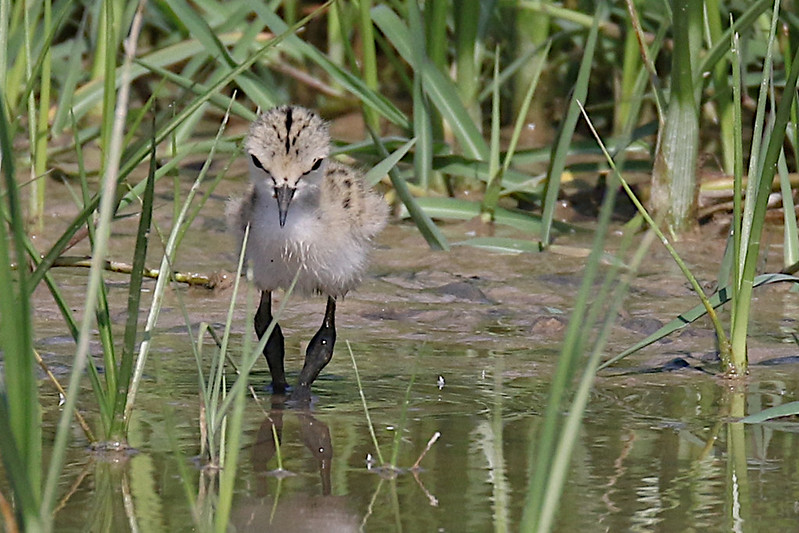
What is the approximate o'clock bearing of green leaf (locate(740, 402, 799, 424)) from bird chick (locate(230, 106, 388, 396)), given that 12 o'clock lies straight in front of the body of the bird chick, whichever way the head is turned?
The green leaf is roughly at 10 o'clock from the bird chick.

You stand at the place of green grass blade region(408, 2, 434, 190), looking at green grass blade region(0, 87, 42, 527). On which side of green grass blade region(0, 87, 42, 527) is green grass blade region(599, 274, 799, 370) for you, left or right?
left

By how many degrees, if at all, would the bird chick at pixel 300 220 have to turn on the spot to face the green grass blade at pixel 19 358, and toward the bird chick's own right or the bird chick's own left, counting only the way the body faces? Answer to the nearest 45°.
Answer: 0° — it already faces it

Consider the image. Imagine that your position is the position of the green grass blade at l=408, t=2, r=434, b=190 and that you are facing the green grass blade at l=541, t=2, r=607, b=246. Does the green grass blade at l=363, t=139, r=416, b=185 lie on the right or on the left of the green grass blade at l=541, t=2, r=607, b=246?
right

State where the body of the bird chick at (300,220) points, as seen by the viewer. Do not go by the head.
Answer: toward the camera

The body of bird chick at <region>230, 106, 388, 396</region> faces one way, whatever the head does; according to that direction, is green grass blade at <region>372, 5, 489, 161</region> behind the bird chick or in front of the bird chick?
behind

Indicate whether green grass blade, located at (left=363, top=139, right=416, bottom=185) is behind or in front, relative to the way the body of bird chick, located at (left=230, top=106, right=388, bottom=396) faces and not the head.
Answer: behind

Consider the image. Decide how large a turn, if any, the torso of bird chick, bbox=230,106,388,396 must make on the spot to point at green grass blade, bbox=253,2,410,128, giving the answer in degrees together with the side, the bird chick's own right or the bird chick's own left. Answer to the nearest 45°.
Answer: approximately 180°

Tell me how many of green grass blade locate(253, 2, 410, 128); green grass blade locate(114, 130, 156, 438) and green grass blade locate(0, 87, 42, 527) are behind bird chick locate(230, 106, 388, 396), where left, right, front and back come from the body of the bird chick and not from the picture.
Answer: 1

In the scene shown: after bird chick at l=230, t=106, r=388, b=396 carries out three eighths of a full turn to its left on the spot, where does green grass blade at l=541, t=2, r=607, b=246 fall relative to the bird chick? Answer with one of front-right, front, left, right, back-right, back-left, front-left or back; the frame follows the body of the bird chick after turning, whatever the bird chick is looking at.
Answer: front

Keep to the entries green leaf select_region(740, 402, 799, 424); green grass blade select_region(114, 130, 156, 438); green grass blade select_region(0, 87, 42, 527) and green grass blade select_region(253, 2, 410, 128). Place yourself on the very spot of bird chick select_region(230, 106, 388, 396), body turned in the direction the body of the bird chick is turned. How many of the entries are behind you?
1

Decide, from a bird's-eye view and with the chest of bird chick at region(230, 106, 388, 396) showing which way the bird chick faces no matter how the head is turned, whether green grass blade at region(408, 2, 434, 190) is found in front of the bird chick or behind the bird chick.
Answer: behind
